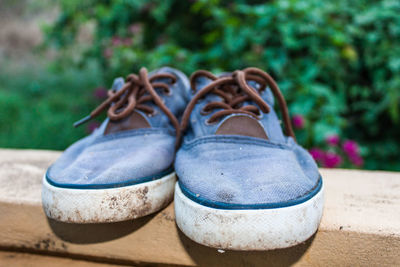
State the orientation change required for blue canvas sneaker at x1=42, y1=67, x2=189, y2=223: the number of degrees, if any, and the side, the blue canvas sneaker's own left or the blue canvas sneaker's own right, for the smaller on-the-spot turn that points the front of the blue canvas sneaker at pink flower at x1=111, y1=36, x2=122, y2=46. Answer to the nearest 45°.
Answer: approximately 135° to the blue canvas sneaker's own right

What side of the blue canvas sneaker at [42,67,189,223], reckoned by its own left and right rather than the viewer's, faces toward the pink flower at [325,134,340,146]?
back

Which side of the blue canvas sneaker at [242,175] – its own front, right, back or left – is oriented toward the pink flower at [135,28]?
back

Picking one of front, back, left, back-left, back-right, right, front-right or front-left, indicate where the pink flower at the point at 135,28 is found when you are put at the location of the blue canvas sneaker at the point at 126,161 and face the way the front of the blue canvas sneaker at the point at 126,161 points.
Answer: back-right

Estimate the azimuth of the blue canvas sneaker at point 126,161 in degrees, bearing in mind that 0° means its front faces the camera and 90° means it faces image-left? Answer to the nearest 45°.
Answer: approximately 45°
